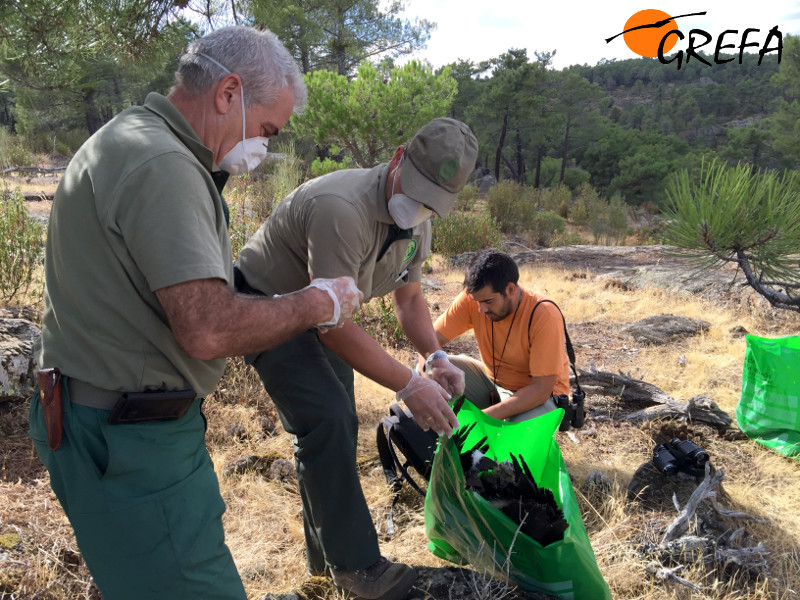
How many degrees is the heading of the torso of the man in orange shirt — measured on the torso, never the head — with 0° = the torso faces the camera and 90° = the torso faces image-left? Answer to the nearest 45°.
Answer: approximately 45°

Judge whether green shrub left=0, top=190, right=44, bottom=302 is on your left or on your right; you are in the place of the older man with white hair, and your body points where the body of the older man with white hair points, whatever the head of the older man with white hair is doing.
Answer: on your left

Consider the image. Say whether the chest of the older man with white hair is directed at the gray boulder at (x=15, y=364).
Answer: no

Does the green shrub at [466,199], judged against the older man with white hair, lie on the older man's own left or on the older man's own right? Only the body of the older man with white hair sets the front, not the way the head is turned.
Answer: on the older man's own left

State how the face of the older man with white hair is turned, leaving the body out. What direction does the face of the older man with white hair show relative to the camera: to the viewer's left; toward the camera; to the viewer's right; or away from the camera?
to the viewer's right

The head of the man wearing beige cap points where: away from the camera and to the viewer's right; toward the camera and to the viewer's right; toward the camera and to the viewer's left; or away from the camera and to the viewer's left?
toward the camera and to the viewer's right

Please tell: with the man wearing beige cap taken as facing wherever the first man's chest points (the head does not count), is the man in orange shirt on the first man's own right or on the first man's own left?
on the first man's own left

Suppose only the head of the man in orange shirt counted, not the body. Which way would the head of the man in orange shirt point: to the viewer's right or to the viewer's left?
to the viewer's left

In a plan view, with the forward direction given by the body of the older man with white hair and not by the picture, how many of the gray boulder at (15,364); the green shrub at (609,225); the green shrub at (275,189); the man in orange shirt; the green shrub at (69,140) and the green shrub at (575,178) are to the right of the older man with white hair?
0

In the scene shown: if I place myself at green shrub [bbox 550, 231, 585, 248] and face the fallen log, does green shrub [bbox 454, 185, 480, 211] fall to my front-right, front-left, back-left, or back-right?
back-right

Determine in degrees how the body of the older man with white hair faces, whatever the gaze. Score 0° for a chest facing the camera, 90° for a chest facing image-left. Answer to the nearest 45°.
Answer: approximately 270°

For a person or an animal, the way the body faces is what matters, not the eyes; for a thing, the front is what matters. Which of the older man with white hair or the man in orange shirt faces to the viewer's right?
the older man with white hair

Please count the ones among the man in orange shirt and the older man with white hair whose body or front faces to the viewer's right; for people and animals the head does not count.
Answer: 1
